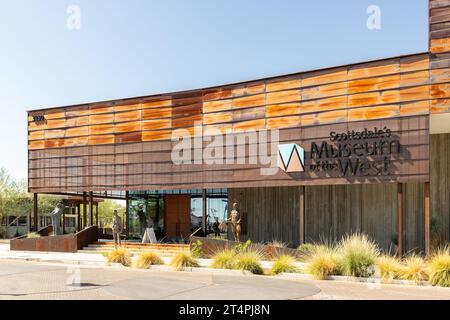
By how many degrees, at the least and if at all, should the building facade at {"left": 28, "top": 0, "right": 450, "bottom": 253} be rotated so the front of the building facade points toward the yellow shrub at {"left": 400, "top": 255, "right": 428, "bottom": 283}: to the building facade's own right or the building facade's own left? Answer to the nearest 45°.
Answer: approximately 45° to the building facade's own left

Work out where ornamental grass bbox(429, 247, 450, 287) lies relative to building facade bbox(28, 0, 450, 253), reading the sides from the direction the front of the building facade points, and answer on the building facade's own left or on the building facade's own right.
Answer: on the building facade's own left

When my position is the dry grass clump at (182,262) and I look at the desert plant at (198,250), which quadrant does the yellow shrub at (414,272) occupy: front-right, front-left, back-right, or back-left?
back-right

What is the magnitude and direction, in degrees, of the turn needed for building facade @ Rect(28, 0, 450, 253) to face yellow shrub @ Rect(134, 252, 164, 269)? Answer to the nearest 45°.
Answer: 0° — it already faces it

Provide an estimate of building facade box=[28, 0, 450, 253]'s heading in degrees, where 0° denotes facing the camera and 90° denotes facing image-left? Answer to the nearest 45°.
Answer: approximately 45°

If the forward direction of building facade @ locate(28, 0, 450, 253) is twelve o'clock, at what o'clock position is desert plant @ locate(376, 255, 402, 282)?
The desert plant is roughly at 10 o'clock from the building facade.

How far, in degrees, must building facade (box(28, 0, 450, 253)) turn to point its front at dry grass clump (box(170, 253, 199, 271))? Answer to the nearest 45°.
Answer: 0° — it already faces it
